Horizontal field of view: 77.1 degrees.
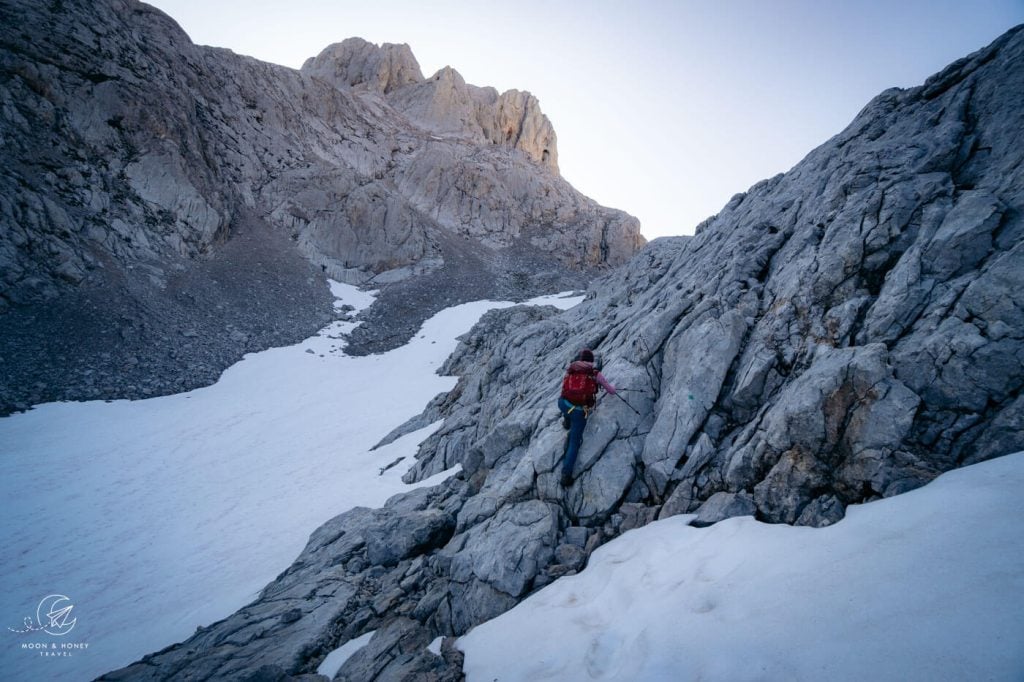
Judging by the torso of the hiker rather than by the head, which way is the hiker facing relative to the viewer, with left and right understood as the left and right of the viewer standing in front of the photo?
facing away from the viewer
